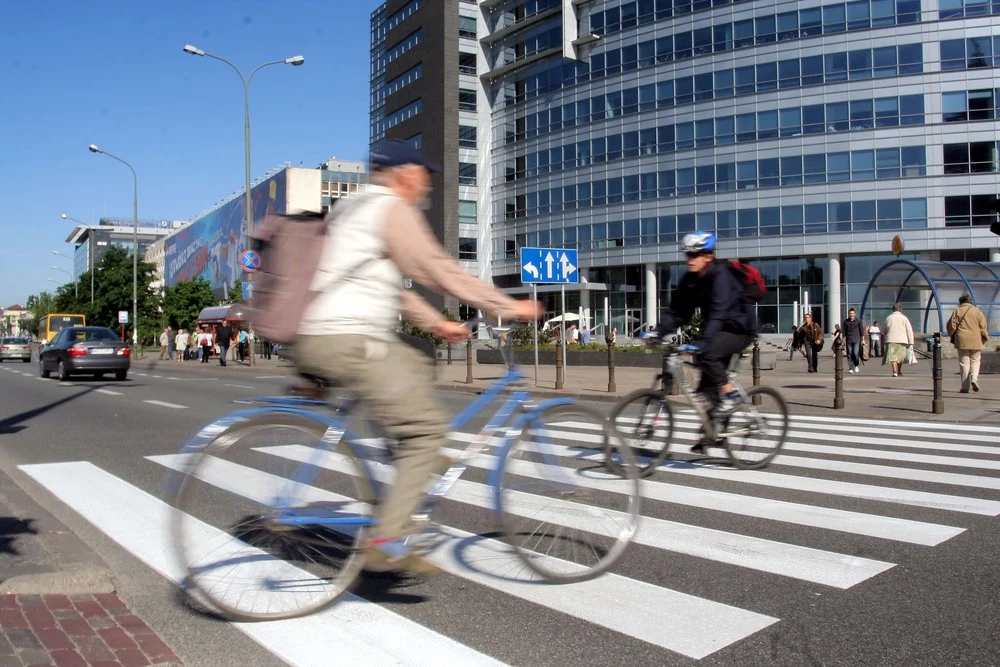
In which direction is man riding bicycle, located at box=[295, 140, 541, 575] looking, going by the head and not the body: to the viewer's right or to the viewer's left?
to the viewer's right

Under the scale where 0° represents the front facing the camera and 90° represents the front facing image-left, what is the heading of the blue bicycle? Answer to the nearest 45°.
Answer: approximately 270°

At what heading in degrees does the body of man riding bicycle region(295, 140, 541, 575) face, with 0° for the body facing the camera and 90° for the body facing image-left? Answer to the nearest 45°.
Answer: approximately 270°
